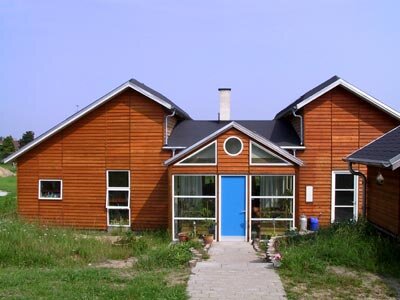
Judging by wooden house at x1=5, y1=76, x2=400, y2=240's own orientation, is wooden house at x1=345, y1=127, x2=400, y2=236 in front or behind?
in front

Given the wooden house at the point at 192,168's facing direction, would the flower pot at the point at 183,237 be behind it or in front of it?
in front

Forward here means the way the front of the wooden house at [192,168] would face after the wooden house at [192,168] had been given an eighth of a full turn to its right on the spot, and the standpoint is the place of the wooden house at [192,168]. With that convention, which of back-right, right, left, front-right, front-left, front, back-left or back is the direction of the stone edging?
front-left

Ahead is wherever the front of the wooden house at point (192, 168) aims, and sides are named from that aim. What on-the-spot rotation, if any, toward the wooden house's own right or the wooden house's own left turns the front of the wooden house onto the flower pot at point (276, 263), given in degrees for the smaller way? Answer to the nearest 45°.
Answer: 0° — it already faces it

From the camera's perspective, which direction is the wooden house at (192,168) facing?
toward the camera
